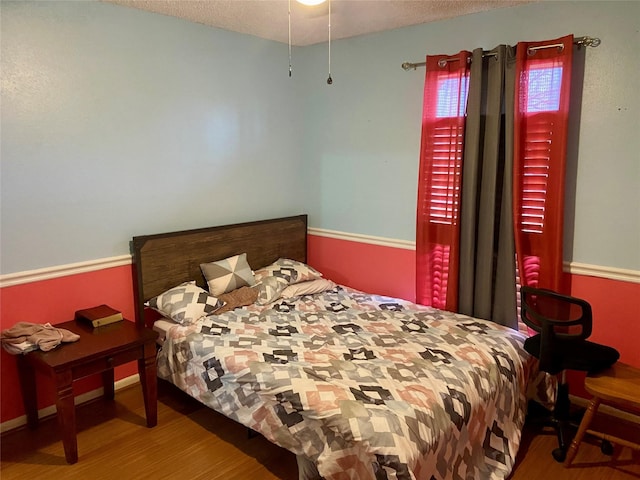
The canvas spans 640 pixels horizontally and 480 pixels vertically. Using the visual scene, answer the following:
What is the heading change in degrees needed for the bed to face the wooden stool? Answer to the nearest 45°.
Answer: approximately 45° to its left

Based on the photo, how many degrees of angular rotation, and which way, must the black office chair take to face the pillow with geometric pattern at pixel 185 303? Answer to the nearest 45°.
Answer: approximately 135° to its left

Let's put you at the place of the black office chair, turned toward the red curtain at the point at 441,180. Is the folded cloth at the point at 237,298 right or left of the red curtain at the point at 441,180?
left

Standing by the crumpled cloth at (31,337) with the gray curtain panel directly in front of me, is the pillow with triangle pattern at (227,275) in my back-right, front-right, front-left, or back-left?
front-left

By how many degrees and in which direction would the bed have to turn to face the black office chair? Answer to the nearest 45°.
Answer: approximately 45° to its left

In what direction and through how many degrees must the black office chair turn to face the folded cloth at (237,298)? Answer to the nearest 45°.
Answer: approximately 135° to its left

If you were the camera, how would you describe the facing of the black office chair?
facing away from the viewer and to the right of the viewer

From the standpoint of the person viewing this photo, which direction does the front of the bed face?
facing the viewer and to the right of the viewer

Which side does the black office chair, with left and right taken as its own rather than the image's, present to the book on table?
back

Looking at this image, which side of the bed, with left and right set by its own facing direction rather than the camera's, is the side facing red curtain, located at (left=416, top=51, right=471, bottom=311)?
left

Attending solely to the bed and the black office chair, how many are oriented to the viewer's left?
0
